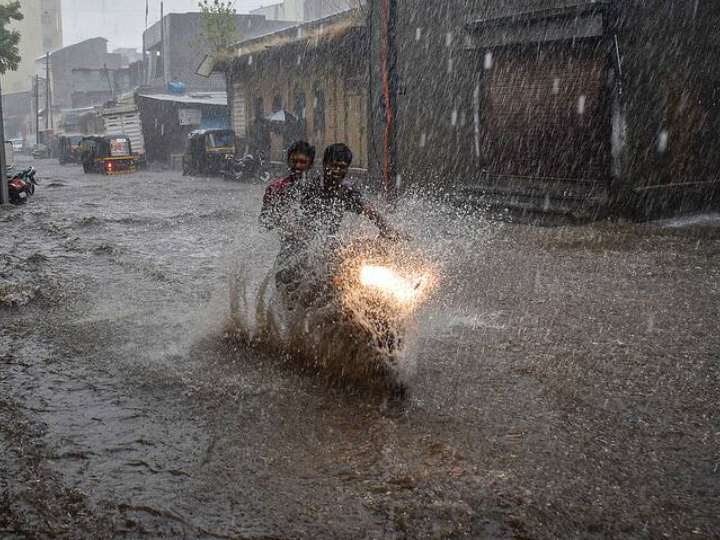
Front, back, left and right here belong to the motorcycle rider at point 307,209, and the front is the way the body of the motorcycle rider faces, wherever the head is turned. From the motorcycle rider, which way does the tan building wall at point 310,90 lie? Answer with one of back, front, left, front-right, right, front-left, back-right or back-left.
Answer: back-left

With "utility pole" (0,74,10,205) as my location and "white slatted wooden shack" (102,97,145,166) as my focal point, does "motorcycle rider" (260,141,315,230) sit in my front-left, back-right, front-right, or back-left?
back-right

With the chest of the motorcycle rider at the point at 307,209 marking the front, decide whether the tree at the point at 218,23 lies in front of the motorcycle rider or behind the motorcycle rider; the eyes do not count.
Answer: behind

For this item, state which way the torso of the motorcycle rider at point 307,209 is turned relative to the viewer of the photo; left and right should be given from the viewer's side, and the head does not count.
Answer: facing the viewer and to the right of the viewer

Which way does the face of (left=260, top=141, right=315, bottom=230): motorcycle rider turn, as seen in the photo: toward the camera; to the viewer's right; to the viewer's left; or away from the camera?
toward the camera

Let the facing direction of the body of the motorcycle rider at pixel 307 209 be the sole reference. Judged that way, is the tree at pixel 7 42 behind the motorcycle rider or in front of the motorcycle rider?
behind

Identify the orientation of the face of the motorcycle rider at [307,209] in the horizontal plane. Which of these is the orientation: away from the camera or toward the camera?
toward the camera

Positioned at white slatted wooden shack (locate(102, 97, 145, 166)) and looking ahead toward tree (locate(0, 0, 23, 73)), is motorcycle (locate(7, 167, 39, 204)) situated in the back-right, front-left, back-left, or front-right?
front-left

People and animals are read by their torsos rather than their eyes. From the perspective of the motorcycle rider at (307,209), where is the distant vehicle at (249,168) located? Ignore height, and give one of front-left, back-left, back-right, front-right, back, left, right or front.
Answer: back-left

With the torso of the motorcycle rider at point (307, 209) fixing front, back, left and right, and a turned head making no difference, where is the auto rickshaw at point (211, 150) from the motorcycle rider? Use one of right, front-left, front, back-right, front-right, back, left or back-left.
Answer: back-left

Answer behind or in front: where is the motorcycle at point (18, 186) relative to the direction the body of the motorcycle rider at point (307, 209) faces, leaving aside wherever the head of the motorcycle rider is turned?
behind

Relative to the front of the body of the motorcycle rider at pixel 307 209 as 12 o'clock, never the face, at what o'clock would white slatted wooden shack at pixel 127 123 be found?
The white slatted wooden shack is roughly at 7 o'clock from the motorcycle rider.
